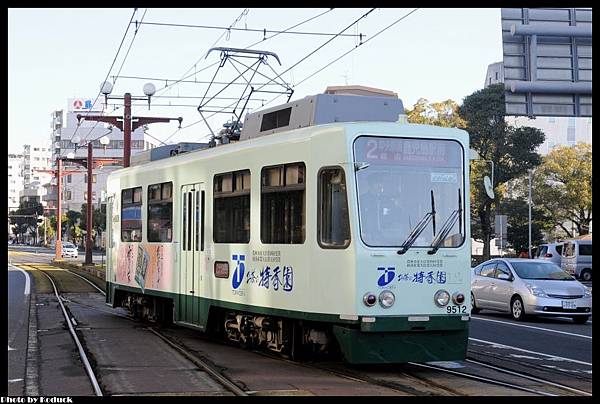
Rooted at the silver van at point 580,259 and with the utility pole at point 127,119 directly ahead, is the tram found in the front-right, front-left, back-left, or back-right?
front-left

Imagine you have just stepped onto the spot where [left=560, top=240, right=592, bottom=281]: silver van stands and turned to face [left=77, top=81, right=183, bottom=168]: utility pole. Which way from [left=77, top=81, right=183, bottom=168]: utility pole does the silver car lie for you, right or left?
left

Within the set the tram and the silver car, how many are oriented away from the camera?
0

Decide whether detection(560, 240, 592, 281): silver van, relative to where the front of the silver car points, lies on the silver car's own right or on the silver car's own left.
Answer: on the silver car's own left
